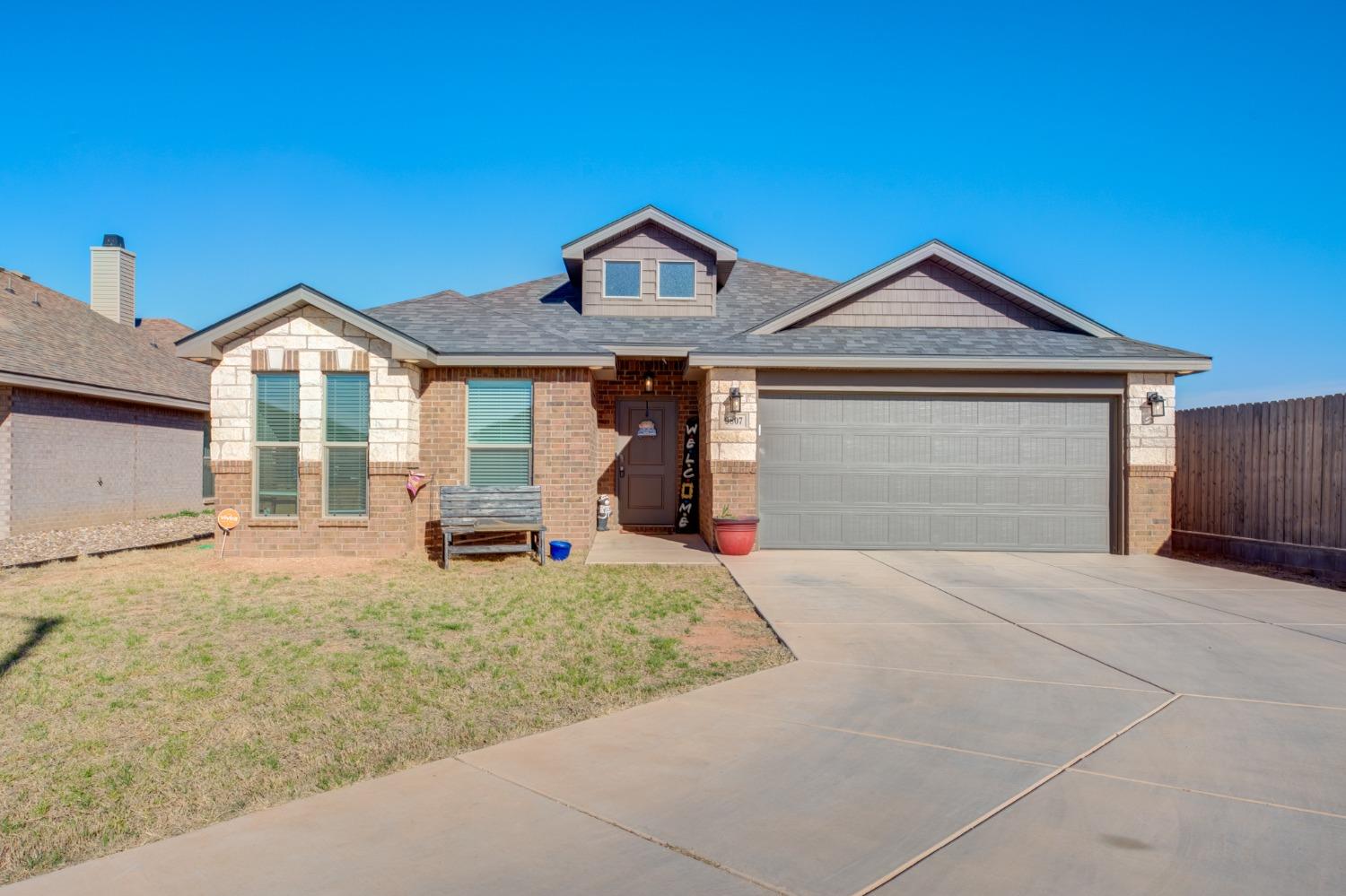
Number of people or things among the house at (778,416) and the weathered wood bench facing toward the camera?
2

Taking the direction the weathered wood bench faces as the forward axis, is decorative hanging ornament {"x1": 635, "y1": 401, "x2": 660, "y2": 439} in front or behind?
behind

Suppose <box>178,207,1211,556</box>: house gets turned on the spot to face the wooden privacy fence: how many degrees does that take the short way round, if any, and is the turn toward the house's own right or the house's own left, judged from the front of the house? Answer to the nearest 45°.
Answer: approximately 90° to the house's own left

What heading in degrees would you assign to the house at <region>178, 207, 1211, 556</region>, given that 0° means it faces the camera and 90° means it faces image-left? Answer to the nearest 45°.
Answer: approximately 0°

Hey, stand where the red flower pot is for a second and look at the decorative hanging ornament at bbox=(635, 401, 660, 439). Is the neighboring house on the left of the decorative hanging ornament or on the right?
left

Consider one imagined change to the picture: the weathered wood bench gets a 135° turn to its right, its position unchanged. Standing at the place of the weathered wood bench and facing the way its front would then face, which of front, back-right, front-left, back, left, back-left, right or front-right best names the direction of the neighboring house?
front

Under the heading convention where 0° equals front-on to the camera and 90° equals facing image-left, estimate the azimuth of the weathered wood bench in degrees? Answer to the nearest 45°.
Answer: approximately 0°
